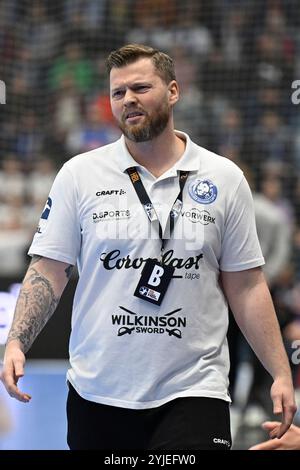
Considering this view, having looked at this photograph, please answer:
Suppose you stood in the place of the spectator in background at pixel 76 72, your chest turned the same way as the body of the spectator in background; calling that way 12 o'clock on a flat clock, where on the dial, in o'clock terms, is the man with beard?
The man with beard is roughly at 12 o'clock from the spectator in background.

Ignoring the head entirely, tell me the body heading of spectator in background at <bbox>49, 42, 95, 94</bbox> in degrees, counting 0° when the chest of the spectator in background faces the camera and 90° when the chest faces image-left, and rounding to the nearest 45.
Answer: approximately 0°

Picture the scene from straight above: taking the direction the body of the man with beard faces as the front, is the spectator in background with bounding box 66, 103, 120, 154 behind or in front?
behind

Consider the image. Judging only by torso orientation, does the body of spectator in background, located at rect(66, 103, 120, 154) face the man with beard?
yes
